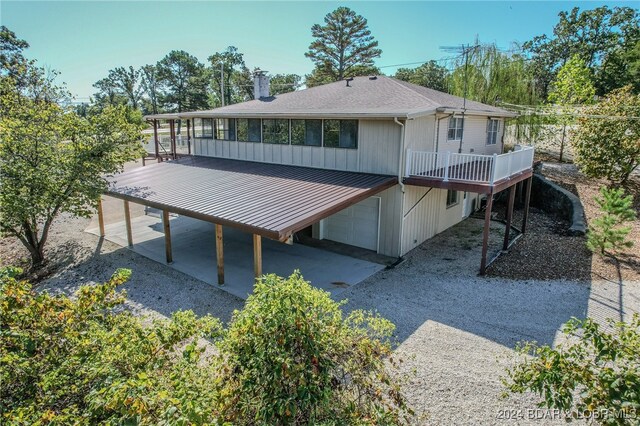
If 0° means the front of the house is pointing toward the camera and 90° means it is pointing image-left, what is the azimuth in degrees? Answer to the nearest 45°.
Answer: approximately 45°

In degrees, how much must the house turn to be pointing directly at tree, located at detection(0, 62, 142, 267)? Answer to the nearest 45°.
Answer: approximately 45° to its right

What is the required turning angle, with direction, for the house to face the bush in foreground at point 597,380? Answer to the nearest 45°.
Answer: approximately 45° to its left

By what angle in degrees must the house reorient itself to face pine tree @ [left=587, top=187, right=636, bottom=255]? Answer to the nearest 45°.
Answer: approximately 135° to its left

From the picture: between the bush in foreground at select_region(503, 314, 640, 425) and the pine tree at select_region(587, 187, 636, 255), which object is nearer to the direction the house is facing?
the bush in foreground

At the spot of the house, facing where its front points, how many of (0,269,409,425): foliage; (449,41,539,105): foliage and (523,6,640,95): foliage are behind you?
2

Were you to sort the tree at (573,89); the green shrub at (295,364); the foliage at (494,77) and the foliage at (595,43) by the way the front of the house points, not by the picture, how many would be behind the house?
3

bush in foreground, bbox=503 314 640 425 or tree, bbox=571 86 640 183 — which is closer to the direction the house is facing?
the bush in foreground

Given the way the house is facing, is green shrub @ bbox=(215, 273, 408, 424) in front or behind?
in front

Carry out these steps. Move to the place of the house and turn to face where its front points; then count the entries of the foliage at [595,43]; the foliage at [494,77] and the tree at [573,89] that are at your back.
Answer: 3

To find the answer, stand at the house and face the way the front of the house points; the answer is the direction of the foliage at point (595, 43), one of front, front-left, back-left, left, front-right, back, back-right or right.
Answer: back

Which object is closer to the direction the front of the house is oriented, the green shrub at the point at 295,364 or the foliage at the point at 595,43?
the green shrub

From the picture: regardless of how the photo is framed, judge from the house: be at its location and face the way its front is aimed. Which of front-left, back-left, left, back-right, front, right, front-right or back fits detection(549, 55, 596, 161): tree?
back

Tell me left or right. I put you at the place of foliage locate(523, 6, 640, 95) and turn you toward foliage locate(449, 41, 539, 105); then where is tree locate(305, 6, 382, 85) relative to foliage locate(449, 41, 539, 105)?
right

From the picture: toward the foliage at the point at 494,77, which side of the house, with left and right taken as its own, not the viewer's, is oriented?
back
